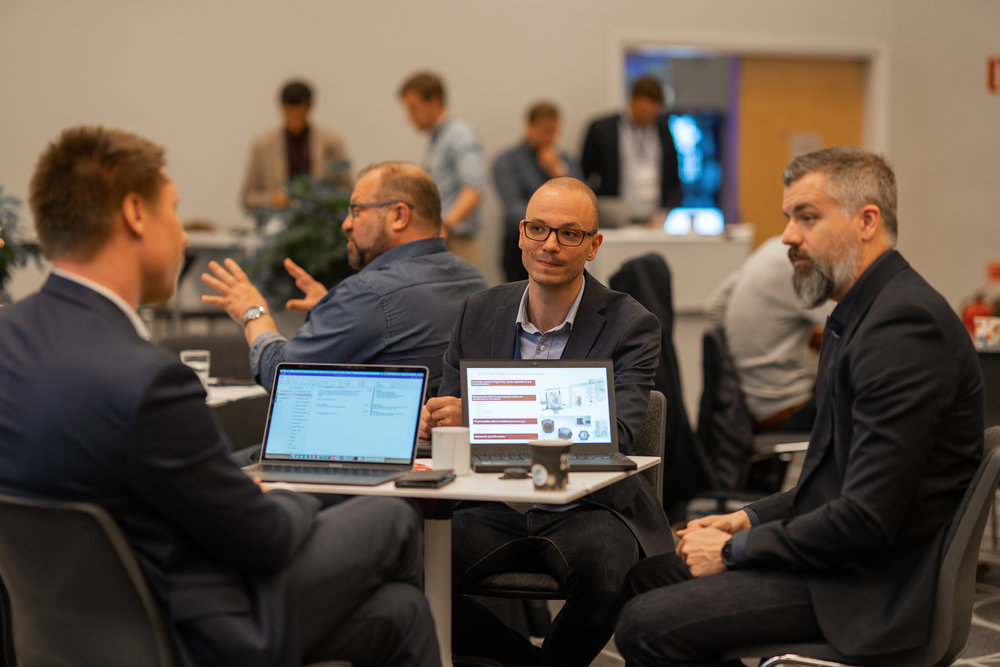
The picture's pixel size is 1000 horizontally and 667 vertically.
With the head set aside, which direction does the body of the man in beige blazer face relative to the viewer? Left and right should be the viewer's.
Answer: facing the viewer

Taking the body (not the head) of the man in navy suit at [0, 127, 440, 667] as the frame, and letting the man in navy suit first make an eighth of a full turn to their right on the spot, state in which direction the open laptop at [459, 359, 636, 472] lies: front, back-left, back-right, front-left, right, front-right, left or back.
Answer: front-left

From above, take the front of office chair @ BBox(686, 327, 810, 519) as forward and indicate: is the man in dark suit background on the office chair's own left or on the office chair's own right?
on the office chair's own left

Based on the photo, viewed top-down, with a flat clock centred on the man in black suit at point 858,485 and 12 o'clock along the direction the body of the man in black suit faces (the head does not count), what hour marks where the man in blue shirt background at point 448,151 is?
The man in blue shirt background is roughly at 2 o'clock from the man in black suit.

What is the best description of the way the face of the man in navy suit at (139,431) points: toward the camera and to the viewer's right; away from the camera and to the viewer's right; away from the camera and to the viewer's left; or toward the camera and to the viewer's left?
away from the camera and to the viewer's right

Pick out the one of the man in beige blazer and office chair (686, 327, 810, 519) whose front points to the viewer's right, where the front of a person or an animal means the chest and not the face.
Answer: the office chair

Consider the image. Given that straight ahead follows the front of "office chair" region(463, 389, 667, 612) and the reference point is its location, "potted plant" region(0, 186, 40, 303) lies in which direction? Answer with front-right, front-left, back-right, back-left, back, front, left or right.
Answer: right

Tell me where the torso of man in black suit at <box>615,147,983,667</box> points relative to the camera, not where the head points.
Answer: to the viewer's left

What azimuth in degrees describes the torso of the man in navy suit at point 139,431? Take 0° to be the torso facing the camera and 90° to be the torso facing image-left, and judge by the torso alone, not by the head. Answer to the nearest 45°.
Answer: approximately 225°

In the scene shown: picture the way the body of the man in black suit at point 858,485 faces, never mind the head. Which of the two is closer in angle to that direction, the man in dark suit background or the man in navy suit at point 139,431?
the man in navy suit

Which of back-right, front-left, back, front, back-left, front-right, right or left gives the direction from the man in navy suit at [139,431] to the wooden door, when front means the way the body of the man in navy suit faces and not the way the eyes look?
front

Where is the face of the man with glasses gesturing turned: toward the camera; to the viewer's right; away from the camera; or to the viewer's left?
to the viewer's left

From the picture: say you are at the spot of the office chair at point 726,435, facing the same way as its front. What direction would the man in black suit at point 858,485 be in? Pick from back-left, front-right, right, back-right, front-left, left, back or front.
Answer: right

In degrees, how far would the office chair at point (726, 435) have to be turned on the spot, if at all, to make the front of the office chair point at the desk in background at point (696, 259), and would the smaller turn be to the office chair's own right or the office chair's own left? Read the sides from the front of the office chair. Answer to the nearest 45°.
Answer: approximately 90° to the office chair's own left

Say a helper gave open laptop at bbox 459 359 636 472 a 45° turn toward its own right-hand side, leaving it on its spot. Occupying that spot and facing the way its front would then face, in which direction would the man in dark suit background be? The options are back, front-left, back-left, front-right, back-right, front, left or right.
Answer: back-right

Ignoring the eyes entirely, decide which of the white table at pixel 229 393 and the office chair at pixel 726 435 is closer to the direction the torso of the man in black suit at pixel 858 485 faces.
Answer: the white table
